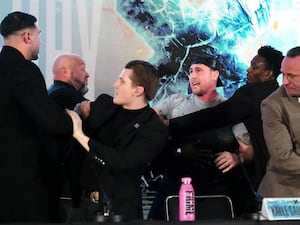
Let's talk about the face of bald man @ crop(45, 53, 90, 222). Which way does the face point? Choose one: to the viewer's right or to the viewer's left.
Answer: to the viewer's right

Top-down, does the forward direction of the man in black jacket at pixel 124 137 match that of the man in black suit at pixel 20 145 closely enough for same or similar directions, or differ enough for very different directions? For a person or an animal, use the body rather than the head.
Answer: very different directions

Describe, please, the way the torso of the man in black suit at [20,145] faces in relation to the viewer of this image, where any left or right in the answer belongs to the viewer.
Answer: facing away from the viewer and to the right of the viewer

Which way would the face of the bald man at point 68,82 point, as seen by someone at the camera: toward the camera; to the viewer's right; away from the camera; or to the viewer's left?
to the viewer's right

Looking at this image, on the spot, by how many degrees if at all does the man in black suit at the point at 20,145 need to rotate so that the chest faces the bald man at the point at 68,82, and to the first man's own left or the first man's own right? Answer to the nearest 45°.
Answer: approximately 45° to the first man's own left

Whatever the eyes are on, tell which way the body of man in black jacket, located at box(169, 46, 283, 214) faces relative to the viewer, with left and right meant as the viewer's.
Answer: facing to the left of the viewer

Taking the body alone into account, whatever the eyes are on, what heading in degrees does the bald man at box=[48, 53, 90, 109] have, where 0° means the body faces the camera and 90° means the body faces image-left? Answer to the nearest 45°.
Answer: approximately 270°

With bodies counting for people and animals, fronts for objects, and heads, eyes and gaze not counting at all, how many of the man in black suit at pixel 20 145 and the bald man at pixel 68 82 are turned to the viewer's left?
0

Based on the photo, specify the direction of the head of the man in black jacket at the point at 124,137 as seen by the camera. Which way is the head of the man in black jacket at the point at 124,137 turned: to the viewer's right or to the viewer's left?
to the viewer's left
